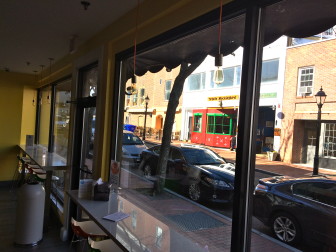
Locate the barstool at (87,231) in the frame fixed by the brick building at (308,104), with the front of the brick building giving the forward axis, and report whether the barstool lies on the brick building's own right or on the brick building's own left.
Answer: on the brick building's own right

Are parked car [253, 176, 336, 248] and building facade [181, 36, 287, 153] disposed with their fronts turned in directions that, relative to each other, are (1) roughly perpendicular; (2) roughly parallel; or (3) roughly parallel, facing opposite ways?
roughly perpendicular

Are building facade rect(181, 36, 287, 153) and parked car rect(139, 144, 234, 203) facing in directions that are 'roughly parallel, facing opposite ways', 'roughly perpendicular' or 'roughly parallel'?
roughly perpendicular
